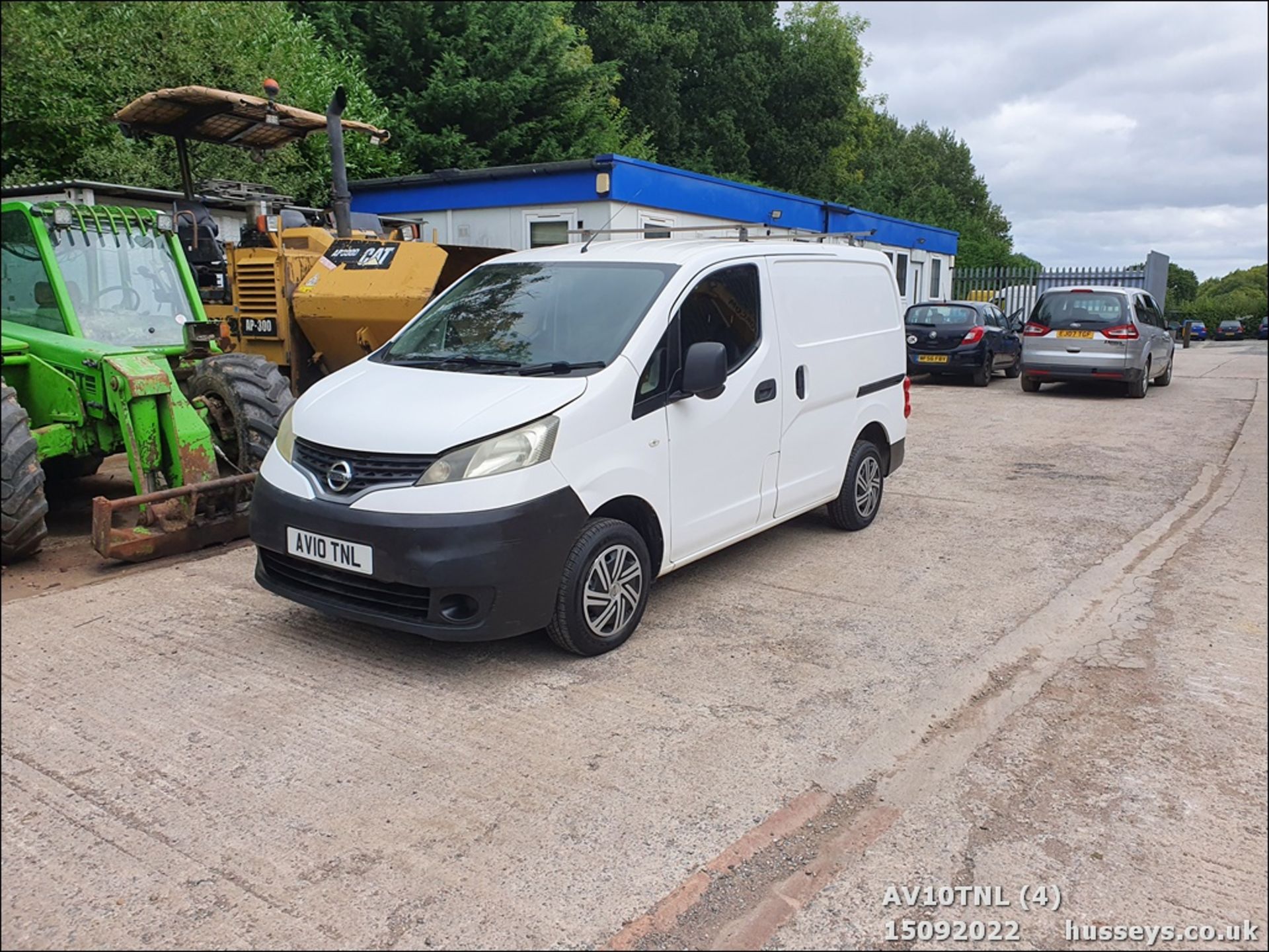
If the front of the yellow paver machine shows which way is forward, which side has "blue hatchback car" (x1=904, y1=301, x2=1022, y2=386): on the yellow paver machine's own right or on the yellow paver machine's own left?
on the yellow paver machine's own left

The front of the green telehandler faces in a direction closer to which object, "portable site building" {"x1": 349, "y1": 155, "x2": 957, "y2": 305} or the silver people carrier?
the silver people carrier

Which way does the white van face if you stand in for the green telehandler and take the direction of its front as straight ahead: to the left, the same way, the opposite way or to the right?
to the right

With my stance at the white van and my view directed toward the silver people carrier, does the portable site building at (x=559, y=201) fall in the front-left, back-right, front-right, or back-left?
front-left

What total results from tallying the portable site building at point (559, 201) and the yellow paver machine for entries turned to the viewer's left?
0

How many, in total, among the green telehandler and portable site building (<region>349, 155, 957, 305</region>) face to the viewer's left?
0

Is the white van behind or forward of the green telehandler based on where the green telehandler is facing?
forward

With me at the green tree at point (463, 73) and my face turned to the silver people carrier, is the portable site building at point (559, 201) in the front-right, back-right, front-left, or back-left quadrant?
front-right

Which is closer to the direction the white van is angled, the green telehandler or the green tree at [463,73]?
the green telehandler

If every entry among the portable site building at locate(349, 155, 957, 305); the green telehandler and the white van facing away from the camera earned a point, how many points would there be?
0

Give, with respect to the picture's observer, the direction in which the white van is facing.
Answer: facing the viewer and to the left of the viewer

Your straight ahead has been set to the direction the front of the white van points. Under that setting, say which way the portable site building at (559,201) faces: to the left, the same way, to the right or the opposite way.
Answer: to the left

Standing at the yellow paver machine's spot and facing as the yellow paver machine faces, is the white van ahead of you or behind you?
ahead

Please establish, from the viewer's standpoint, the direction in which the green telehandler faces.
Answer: facing the viewer and to the right of the viewer
